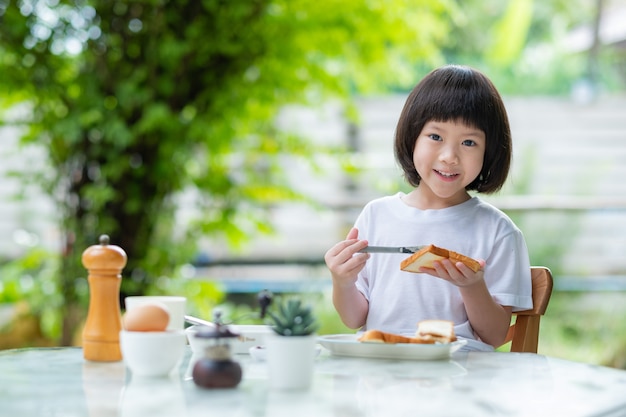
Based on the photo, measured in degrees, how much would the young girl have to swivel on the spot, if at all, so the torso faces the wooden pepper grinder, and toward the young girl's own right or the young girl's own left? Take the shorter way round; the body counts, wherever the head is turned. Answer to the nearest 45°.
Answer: approximately 45° to the young girl's own right

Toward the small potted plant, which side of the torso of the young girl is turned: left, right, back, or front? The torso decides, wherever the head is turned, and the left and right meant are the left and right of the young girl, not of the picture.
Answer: front

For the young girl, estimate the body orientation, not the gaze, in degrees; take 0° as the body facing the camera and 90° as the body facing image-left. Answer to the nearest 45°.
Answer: approximately 0°

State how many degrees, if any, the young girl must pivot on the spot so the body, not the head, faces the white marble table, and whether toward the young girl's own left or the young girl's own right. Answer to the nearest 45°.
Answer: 0° — they already face it

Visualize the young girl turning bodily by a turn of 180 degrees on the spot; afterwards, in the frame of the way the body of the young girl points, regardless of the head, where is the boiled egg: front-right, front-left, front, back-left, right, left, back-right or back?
back-left

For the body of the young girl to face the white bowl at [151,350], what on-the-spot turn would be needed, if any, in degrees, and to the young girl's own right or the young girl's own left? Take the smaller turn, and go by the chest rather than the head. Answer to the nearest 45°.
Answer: approximately 45° to the young girl's own right
